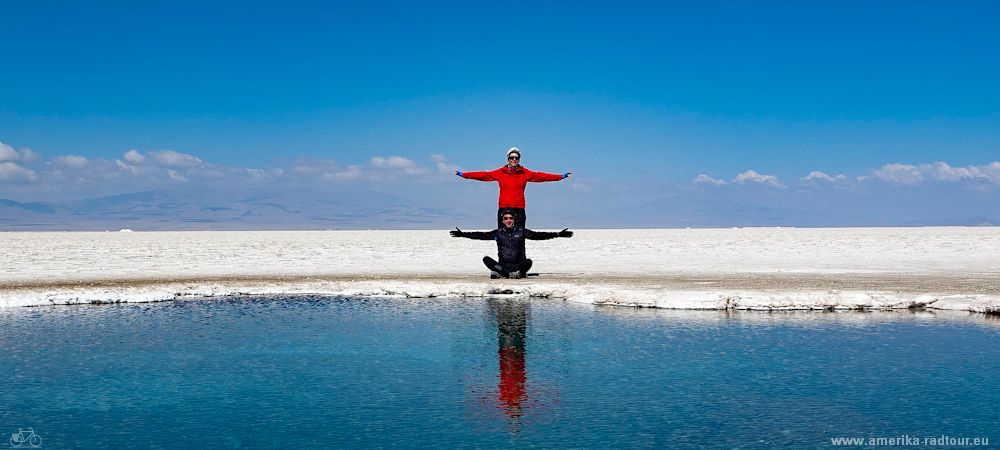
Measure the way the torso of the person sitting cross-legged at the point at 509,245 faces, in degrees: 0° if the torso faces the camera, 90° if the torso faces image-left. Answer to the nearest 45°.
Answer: approximately 0°

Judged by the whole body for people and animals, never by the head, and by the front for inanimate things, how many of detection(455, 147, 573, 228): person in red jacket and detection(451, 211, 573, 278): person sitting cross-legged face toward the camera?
2

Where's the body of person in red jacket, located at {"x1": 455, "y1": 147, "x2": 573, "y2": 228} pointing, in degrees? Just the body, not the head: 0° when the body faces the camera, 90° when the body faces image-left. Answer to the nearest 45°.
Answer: approximately 0°
